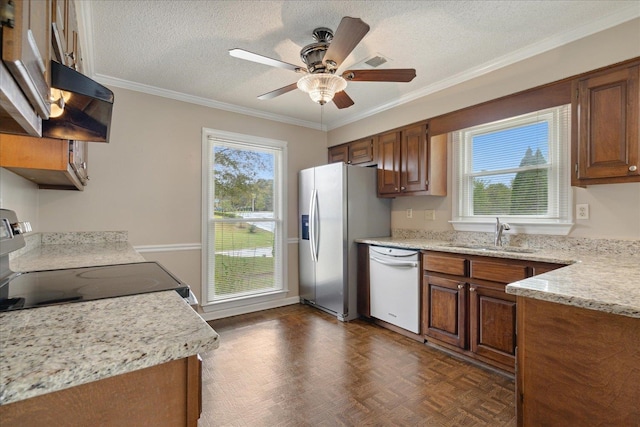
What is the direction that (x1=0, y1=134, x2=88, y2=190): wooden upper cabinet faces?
to the viewer's right

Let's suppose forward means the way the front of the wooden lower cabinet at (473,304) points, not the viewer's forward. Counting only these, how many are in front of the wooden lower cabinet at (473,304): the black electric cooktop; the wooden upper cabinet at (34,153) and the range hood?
3

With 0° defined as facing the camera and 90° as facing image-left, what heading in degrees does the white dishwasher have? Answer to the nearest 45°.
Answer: approximately 45°

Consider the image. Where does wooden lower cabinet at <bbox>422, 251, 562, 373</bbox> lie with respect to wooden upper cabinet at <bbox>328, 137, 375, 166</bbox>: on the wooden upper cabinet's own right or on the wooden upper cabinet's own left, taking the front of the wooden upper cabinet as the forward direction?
on the wooden upper cabinet's own left

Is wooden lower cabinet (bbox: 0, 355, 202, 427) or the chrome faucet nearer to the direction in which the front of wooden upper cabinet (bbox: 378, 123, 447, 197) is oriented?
the wooden lower cabinet

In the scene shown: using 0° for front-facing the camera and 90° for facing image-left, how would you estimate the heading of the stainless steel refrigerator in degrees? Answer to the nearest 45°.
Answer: approximately 45°
